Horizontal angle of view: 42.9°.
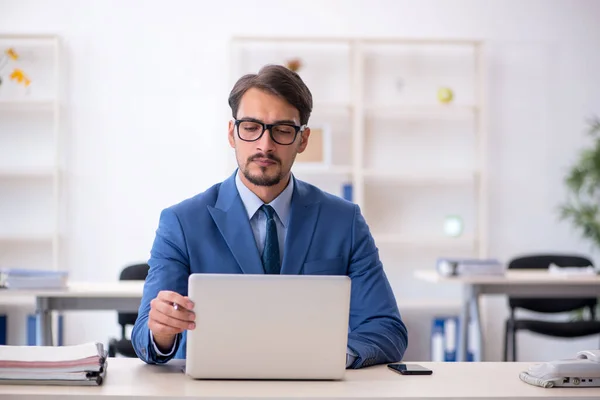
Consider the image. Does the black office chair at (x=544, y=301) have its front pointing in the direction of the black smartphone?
yes

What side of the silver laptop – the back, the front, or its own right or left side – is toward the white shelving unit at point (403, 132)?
front

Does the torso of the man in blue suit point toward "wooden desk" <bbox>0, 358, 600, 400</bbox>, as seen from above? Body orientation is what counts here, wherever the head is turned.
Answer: yes

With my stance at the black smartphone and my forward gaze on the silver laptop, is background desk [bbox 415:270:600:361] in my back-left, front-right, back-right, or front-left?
back-right

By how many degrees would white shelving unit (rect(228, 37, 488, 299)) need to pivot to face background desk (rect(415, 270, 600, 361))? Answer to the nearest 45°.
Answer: approximately 45° to its left

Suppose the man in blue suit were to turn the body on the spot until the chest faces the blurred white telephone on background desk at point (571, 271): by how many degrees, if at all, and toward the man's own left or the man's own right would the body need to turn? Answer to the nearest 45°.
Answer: approximately 135° to the man's own left

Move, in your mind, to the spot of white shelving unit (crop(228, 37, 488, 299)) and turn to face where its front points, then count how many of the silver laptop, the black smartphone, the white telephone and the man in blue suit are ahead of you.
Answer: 4

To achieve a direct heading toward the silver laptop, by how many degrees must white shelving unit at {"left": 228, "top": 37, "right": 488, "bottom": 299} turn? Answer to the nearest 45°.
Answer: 0° — it already faces it

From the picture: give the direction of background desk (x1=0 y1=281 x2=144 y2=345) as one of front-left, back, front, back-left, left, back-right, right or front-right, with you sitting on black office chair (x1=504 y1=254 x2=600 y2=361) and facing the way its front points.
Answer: front-right

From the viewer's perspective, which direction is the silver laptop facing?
away from the camera

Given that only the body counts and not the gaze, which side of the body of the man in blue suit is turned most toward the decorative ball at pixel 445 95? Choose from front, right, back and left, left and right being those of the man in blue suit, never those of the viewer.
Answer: back
